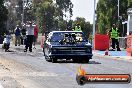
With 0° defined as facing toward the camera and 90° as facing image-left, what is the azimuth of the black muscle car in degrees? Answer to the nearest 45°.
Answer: approximately 0°

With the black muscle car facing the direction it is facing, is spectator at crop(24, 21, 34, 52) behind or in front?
behind
